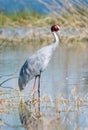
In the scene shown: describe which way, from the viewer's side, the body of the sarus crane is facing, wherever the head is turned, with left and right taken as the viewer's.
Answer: facing to the right of the viewer
